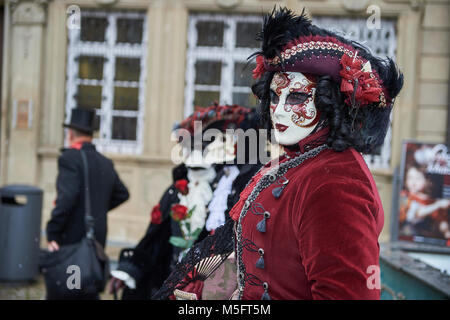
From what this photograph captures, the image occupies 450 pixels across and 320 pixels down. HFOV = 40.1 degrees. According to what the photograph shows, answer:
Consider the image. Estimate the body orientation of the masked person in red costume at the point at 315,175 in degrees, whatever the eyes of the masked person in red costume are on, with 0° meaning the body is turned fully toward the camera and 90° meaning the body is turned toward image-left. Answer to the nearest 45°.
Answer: approximately 45°

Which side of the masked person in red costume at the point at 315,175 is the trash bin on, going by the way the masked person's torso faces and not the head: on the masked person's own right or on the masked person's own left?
on the masked person's own right

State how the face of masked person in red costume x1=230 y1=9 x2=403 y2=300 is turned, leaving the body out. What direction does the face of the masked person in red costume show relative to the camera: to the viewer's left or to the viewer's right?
to the viewer's left

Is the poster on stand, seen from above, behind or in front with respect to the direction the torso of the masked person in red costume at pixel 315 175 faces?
behind
